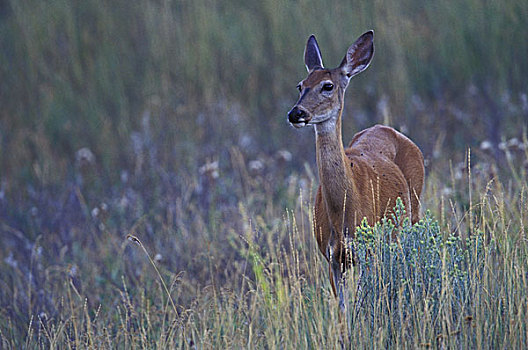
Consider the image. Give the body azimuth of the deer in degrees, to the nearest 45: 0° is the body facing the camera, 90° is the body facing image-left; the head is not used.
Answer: approximately 45°
